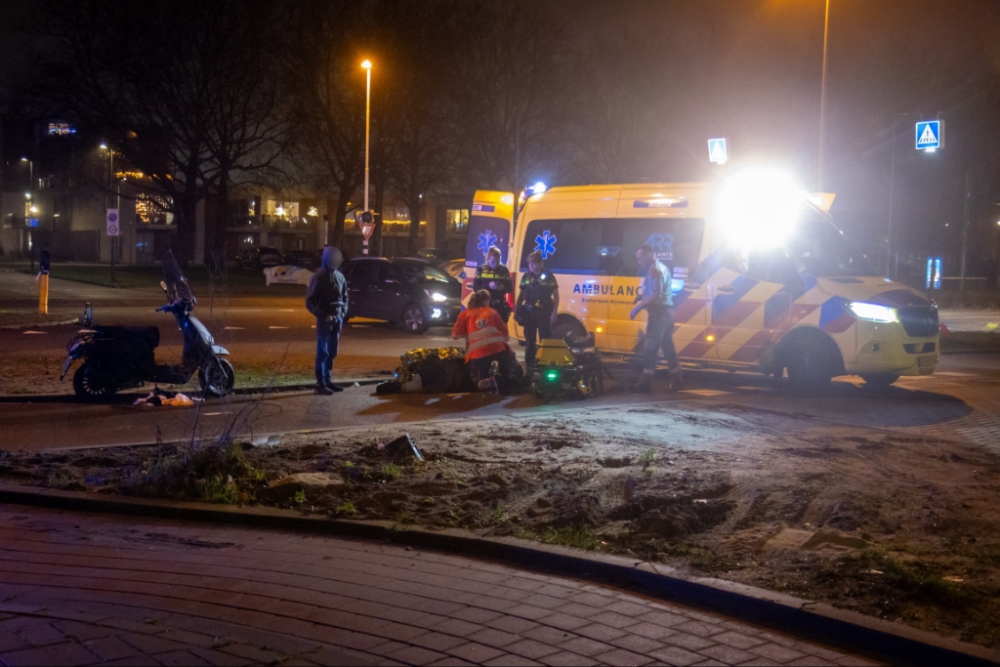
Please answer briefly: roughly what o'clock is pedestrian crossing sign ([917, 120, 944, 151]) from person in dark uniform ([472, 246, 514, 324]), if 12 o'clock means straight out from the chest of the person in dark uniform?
The pedestrian crossing sign is roughly at 8 o'clock from the person in dark uniform.

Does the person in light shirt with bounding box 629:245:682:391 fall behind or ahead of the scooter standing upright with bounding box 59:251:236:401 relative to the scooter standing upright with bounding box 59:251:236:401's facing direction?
ahead

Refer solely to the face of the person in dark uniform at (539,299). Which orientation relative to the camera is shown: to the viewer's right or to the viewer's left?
to the viewer's left

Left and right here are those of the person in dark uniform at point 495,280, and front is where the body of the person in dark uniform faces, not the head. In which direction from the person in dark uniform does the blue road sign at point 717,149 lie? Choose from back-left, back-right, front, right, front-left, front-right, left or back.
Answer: back-left

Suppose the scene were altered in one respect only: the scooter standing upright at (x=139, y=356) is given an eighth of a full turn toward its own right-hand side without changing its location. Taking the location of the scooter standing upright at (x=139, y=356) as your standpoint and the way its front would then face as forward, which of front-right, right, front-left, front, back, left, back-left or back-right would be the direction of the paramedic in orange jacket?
front-left

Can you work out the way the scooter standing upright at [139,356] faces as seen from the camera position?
facing to the right of the viewer

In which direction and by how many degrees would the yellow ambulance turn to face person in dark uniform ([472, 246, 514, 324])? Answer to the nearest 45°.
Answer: approximately 135° to its right

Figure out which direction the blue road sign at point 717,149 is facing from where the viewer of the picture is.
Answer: facing the viewer

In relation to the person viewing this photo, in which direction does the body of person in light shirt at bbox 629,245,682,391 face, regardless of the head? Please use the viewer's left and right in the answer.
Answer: facing to the left of the viewer

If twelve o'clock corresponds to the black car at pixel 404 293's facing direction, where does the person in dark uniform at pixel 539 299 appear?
The person in dark uniform is roughly at 1 o'clock from the black car.

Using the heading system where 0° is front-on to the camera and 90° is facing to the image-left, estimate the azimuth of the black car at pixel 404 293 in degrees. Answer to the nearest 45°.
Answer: approximately 315°

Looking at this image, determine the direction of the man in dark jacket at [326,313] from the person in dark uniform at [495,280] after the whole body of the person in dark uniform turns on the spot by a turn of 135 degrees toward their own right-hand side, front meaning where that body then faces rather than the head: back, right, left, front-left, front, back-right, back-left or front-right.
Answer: left

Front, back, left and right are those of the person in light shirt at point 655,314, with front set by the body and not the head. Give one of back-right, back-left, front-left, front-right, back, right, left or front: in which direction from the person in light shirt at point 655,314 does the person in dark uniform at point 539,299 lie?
front-right

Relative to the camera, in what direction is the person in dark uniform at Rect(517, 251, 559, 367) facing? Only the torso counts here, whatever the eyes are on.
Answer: toward the camera

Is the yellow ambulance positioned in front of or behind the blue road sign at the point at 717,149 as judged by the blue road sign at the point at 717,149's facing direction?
in front

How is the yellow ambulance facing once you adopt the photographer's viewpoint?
facing the viewer and to the right of the viewer
